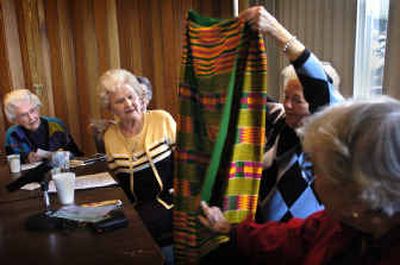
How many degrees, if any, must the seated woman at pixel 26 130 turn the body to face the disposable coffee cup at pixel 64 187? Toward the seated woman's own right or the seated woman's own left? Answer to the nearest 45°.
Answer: approximately 45° to the seated woman's own right

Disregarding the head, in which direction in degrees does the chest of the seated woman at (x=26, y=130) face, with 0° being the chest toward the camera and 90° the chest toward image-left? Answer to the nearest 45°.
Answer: approximately 315°

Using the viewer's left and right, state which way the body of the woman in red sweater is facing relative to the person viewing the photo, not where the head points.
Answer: facing away from the viewer and to the left of the viewer

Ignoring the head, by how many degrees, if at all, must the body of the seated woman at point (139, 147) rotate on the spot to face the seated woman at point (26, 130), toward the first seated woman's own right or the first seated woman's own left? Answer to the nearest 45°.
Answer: approximately 135° to the first seated woman's own right

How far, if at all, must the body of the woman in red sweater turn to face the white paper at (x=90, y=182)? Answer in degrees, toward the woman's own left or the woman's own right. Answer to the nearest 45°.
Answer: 0° — they already face it

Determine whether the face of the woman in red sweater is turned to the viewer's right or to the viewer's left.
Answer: to the viewer's left

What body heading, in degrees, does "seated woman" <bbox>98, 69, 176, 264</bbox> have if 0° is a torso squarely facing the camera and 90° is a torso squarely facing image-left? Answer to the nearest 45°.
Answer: approximately 0°

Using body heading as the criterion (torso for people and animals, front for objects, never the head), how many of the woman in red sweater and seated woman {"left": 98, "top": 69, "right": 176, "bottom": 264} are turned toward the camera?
1

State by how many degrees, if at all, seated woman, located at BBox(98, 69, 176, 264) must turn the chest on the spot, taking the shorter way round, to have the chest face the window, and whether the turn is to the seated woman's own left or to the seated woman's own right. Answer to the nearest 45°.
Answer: approximately 90° to the seated woman's own left
